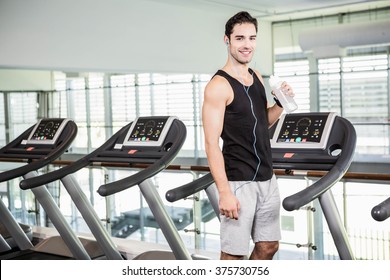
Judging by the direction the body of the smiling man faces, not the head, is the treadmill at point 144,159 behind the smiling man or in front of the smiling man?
behind

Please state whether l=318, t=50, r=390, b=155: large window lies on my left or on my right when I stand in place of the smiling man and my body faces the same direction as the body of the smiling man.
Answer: on my left

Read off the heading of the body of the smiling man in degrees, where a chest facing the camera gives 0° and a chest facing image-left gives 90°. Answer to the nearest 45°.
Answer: approximately 315°

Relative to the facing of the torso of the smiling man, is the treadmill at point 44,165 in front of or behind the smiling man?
behind
